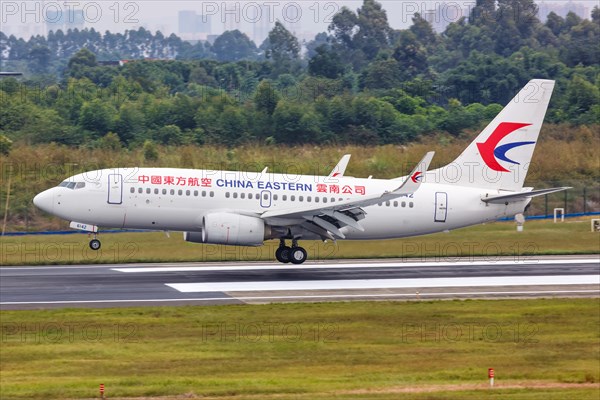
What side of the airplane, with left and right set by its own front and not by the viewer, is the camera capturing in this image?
left
